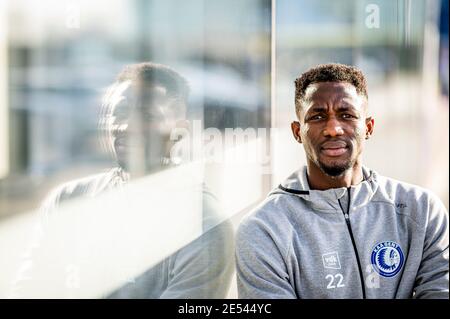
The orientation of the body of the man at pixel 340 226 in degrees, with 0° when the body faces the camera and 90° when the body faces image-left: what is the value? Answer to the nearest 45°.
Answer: approximately 0°
